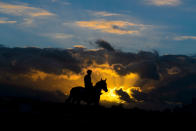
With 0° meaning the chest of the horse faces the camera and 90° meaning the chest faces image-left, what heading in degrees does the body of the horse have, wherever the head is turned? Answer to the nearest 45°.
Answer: approximately 270°

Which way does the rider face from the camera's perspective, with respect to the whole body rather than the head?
to the viewer's right
